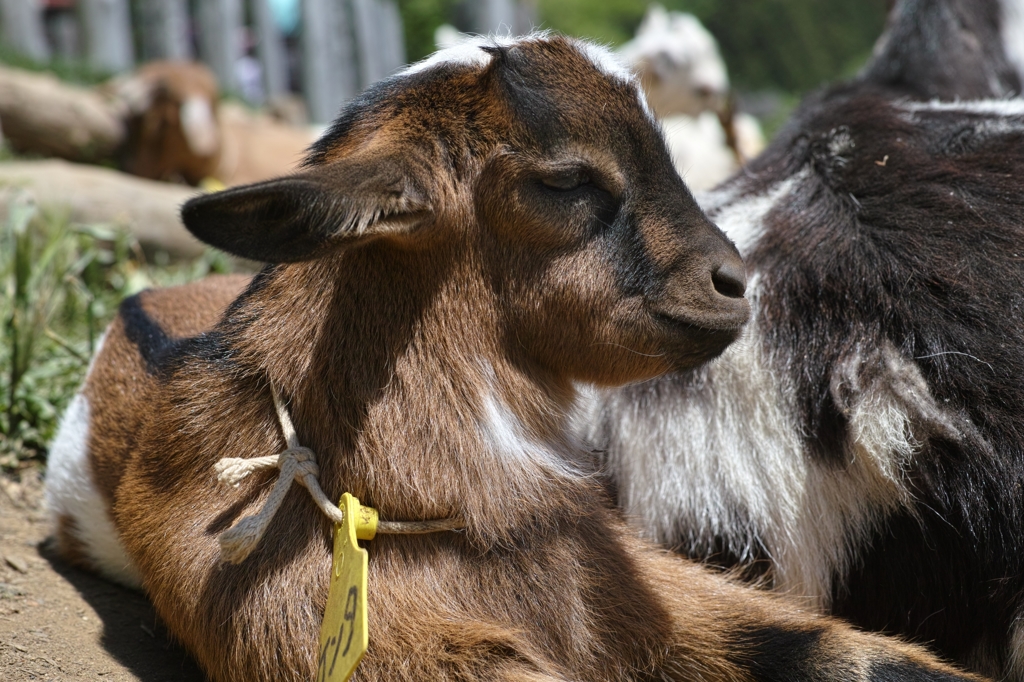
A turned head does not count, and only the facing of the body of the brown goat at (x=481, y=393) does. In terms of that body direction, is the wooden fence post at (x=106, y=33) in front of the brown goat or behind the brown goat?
behind

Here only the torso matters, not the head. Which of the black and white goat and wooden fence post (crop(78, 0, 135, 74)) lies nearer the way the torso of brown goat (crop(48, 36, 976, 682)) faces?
the black and white goat

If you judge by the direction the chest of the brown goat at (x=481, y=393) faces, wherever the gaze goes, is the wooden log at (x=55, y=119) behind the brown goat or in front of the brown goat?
behind

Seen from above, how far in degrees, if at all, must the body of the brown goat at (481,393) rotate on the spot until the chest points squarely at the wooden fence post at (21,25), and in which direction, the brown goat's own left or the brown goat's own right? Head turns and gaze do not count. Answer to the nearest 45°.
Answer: approximately 180°

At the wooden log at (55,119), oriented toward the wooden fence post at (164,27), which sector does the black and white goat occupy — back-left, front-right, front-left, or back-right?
back-right

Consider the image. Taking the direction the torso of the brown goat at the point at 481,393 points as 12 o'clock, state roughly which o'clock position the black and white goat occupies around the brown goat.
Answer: The black and white goat is roughly at 10 o'clock from the brown goat.

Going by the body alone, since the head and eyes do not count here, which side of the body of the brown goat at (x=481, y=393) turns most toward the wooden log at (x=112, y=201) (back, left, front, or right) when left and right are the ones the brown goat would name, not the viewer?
back

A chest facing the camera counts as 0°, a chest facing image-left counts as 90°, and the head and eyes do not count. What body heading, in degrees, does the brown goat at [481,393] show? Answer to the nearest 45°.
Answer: approximately 315°
